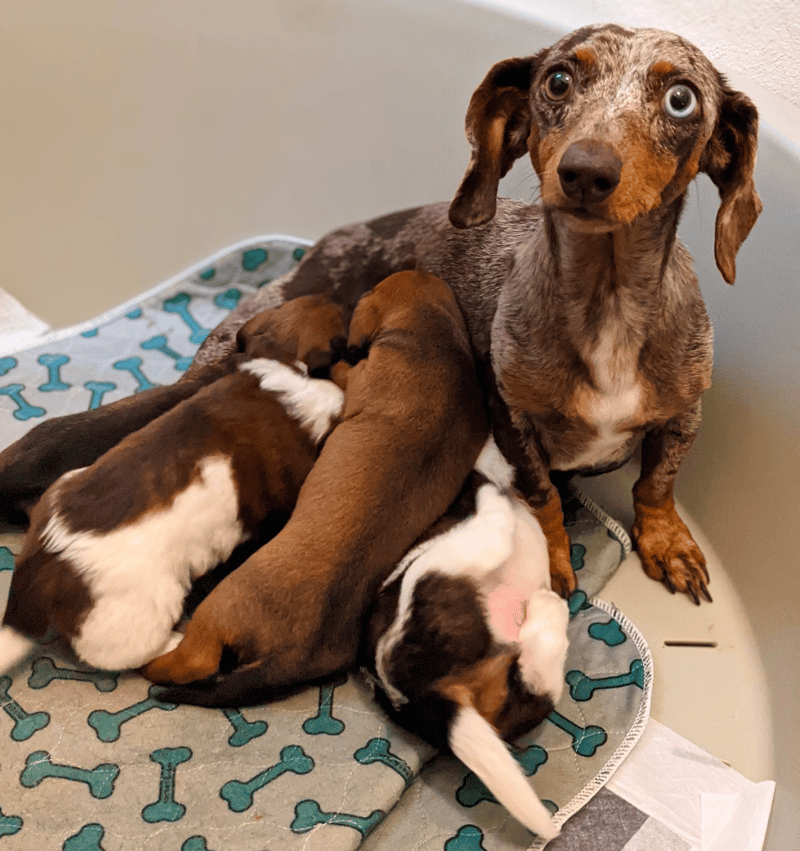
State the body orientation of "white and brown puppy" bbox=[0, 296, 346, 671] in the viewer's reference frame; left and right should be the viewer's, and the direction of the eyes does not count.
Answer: facing away from the viewer and to the right of the viewer
